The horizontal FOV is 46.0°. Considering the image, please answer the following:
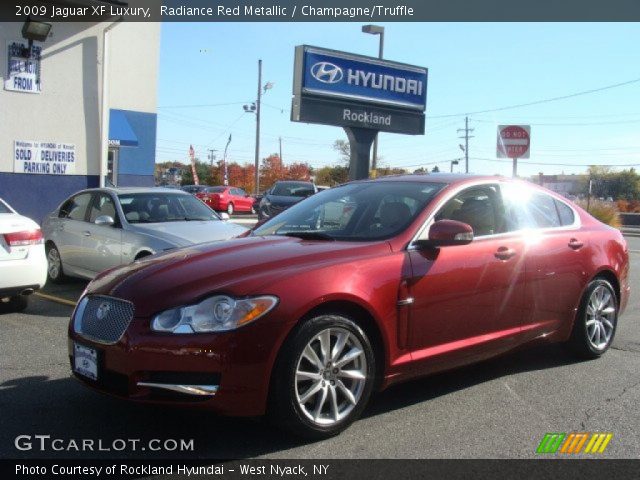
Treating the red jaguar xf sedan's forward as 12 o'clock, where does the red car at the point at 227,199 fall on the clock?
The red car is roughly at 4 o'clock from the red jaguar xf sedan.

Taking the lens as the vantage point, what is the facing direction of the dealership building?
facing the viewer

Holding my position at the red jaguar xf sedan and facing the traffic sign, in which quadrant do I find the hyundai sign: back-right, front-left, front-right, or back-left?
front-left

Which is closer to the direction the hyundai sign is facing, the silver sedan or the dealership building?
the silver sedan

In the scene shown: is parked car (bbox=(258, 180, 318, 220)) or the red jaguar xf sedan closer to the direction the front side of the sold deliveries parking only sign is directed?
the red jaguar xf sedan

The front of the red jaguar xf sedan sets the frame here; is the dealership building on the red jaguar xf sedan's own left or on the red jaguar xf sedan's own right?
on the red jaguar xf sedan's own right

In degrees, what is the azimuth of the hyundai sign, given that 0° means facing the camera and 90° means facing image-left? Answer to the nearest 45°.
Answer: approximately 315°

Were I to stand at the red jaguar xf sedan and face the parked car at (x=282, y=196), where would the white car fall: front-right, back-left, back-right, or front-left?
front-left

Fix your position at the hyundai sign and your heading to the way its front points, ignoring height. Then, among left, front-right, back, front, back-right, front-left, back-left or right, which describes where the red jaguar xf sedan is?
front-right

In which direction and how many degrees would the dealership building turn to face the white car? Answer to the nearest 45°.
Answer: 0° — it already faces it

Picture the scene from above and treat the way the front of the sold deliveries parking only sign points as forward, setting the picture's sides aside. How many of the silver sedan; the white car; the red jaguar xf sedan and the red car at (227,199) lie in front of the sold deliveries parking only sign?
3

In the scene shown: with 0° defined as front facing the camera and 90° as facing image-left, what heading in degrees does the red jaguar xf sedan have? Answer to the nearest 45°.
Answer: approximately 45°

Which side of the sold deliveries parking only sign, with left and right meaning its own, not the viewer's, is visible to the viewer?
front

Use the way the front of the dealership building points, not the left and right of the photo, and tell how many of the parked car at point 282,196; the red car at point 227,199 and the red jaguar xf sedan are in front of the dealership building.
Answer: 1

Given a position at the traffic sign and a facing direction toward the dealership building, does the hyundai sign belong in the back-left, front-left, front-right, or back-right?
front-right

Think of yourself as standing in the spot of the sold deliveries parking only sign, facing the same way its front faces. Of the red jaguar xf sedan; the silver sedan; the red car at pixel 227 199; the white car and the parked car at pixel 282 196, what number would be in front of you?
3
